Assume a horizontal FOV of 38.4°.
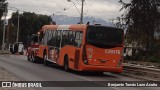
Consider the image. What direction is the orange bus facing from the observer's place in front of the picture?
facing away from the viewer and to the left of the viewer
